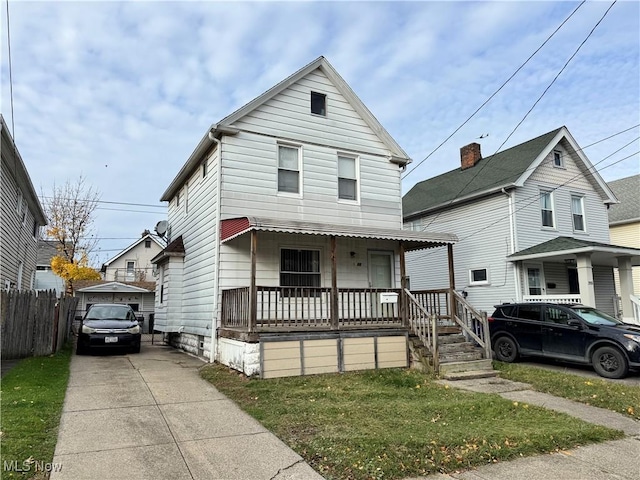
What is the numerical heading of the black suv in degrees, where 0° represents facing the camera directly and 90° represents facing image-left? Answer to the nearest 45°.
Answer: approximately 315°

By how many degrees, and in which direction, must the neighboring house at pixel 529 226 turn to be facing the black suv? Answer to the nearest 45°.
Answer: approximately 45° to its right

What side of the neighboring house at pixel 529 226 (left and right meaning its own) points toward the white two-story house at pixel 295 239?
right

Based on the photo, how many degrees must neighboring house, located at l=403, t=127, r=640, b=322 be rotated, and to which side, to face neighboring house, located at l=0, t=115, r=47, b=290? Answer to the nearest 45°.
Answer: approximately 90° to its right

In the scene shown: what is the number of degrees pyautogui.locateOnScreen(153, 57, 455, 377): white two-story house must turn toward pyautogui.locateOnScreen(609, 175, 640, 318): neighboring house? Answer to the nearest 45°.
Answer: approximately 90° to its left

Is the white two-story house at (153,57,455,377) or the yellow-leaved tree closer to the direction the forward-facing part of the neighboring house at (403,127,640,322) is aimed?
the white two-story house

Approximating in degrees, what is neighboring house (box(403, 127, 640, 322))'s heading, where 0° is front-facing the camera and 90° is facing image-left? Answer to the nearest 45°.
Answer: approximately 315°

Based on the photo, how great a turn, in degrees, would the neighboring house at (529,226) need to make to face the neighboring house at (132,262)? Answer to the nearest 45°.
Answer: approximately 135° to its right

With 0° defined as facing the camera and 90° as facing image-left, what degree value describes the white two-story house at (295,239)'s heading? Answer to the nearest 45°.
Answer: approximately 315°

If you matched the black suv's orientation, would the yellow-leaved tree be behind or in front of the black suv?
behind

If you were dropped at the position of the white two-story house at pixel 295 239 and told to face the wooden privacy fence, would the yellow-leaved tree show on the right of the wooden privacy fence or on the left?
right

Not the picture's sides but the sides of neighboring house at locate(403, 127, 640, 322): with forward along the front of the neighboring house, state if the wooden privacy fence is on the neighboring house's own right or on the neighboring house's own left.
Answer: on the neighboring house's own right

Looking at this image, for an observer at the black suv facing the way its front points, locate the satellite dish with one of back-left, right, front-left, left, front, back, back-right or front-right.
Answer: back-right
